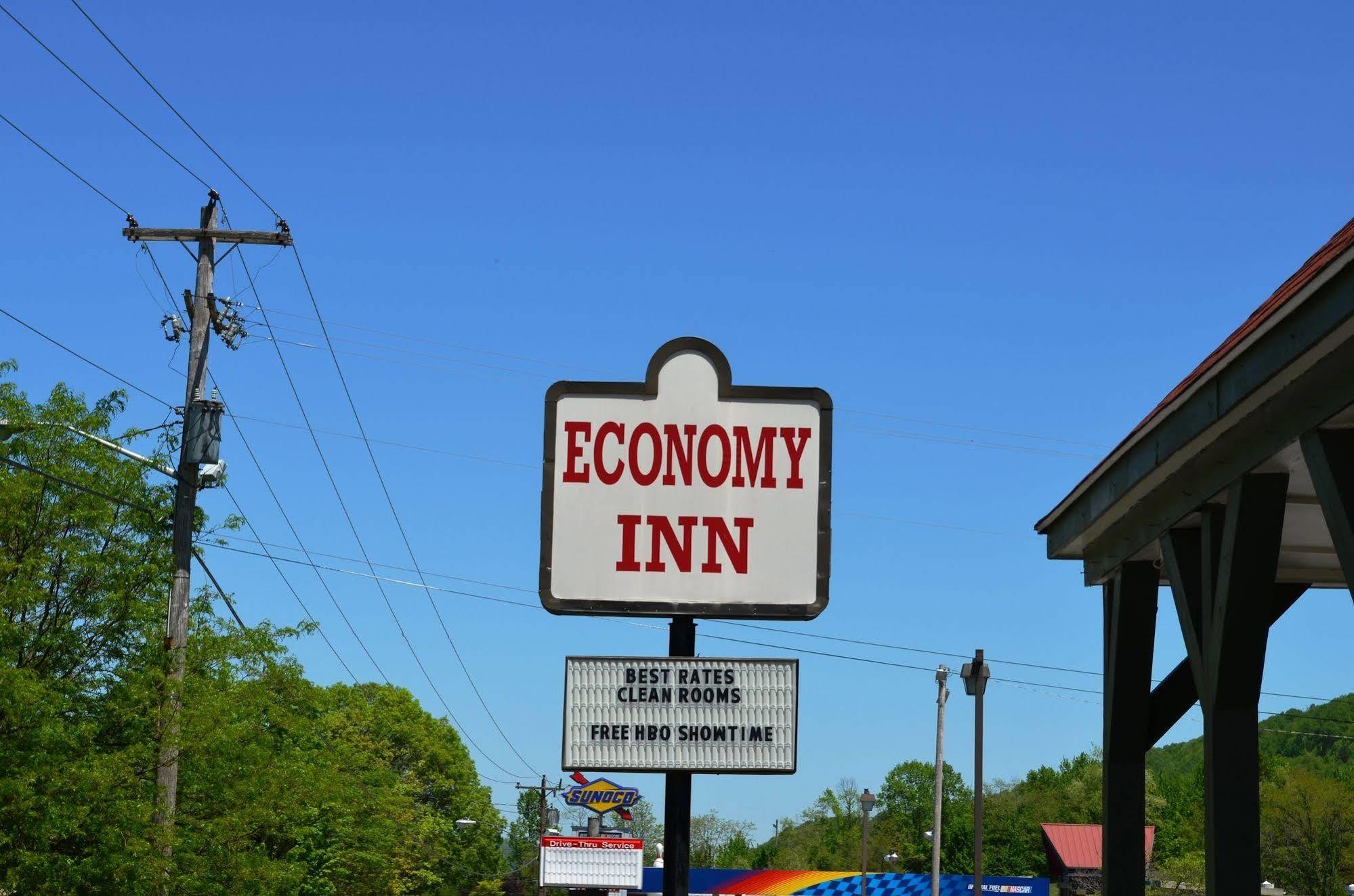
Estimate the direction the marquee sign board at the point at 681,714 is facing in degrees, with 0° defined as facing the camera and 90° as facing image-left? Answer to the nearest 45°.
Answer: approximately 0°

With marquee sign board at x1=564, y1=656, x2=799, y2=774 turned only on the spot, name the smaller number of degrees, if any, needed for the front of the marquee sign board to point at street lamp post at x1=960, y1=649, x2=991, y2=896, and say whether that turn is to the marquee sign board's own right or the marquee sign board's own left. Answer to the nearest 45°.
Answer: approximately 180°

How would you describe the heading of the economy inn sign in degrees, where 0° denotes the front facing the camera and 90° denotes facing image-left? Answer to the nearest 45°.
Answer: approximately 0°

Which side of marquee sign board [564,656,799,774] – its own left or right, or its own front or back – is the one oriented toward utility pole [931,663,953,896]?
back

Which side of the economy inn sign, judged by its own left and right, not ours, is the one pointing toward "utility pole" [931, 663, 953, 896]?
back

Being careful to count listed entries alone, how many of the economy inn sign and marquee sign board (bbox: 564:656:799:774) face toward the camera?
2
